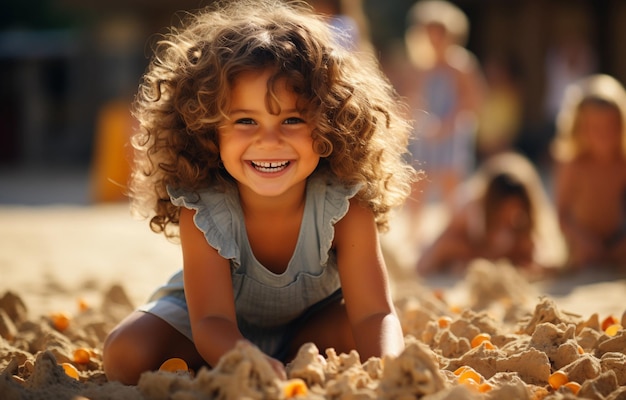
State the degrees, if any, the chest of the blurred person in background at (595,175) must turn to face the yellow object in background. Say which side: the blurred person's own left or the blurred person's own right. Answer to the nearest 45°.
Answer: approximately 135° to the blurred person's own right

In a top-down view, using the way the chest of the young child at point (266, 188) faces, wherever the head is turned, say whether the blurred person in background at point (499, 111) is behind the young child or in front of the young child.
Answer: behind

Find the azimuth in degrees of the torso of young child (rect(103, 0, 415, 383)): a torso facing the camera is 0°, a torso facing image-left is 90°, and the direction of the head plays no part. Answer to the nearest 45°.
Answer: approximately 0°

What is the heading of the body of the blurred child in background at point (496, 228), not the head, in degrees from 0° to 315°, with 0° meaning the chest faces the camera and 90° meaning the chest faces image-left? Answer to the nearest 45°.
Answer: approximately 0°

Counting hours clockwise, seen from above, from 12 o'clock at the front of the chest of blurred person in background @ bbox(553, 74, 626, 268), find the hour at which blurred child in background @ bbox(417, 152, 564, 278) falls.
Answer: The blurred child in background is roughly at 2 o'clock from the blurred person in background.

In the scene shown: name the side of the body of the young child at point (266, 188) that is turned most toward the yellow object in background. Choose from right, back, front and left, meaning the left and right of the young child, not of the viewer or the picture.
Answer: back

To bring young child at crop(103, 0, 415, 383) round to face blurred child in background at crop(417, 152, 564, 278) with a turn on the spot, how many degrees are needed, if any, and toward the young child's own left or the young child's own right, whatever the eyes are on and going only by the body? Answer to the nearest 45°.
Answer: approximately 135° to the young child's own left
